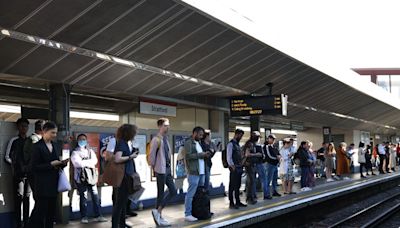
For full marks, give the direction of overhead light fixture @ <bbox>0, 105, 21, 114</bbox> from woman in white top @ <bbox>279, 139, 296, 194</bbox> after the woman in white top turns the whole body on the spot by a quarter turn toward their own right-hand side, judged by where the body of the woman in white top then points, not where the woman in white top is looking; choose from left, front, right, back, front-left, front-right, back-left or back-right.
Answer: front

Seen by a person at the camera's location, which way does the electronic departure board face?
facing the viewer and to the left of the viewer

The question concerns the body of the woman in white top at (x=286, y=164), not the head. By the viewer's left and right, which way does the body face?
facing the viewer and to the right of the viewer

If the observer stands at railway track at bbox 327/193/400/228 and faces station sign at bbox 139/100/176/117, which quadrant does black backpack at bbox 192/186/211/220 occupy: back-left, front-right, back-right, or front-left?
front-left

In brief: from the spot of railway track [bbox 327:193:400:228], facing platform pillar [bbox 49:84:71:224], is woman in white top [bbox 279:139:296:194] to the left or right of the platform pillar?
right

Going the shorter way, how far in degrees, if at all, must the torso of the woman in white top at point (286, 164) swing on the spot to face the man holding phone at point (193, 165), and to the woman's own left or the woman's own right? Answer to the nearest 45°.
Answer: approximately 45° to the woman's own right

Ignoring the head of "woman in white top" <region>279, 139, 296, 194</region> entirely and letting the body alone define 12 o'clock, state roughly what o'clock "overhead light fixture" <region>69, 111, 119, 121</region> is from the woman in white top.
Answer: The overhead light fixture is roughly at 3 o'clock from the woman in white top.

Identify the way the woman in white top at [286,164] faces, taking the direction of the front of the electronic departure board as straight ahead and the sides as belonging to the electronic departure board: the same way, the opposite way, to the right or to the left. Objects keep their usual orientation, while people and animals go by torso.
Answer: to the left

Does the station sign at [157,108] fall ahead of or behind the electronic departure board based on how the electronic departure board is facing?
ahead

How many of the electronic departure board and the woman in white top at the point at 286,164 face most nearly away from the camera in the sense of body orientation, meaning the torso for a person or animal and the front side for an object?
0

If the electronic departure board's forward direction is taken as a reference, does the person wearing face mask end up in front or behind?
in front

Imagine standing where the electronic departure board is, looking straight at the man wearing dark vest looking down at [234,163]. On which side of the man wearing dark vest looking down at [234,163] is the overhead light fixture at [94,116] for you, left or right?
right

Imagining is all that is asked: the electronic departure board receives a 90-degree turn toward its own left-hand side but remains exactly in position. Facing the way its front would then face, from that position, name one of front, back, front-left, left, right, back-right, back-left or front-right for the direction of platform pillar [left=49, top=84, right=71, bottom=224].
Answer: right
